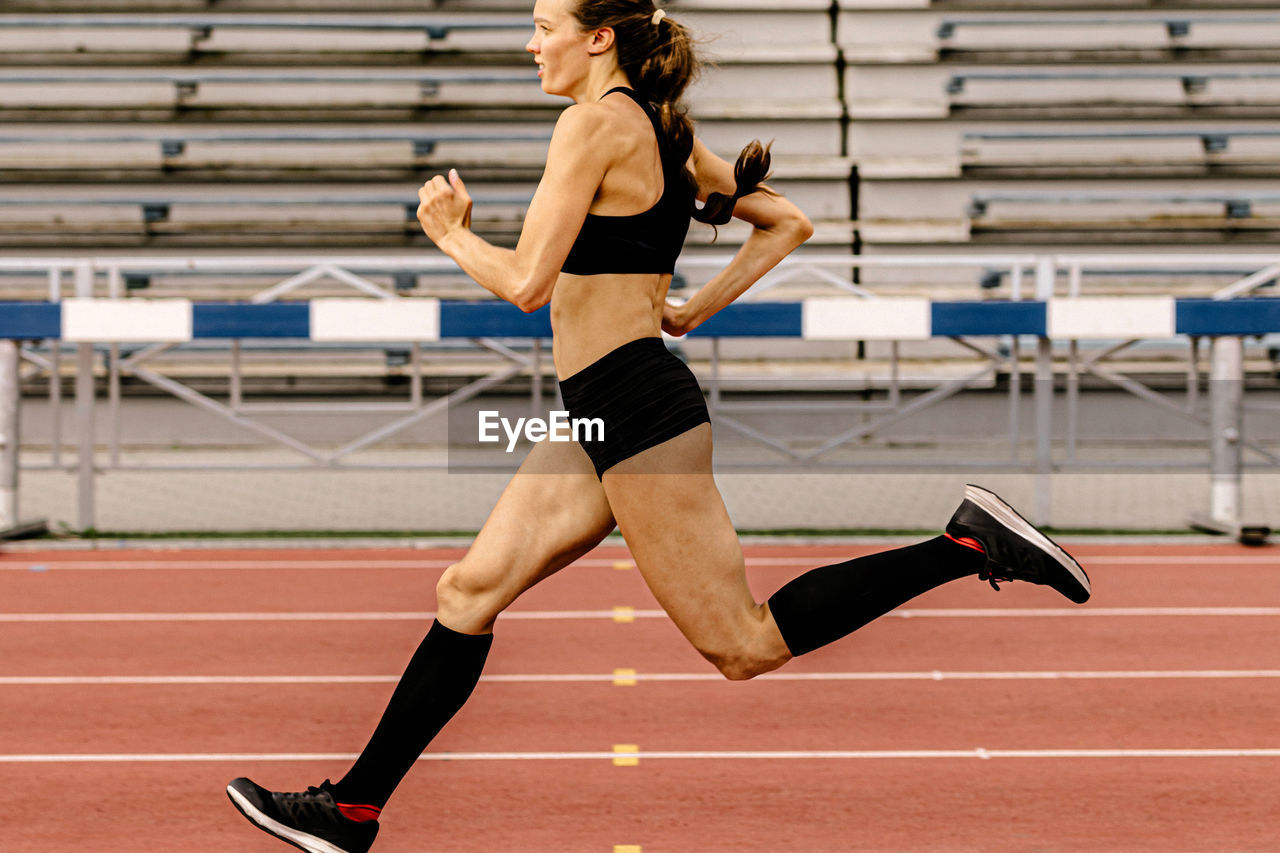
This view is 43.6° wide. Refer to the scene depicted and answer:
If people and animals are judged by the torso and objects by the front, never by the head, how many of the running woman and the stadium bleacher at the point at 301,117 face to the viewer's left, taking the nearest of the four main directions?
1

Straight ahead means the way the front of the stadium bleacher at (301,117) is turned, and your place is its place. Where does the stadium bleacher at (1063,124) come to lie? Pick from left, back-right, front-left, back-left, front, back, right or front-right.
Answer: left

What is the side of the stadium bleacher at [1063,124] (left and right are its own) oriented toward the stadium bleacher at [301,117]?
right

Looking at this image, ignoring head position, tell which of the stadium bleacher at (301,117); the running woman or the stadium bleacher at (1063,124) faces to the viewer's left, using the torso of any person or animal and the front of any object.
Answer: the running woman

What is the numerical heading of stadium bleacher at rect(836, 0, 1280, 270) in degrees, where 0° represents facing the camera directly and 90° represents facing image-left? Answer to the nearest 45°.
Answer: approximately 0°

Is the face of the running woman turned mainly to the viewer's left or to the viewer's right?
to the viewer's left

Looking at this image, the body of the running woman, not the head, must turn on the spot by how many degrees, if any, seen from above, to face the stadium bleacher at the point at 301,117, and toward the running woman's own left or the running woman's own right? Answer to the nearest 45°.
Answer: approximately 90° to the running woman's own right

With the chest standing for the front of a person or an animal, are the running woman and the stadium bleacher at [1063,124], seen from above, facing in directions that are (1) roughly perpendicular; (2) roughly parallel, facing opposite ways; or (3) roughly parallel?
roughly perpendicular

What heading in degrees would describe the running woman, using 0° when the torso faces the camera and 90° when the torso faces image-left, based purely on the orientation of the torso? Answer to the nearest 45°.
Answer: approximately 90°

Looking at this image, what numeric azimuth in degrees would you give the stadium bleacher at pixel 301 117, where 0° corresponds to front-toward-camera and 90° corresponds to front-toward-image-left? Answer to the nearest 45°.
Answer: approximately 0°

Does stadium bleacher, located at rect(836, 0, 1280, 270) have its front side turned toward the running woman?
yes

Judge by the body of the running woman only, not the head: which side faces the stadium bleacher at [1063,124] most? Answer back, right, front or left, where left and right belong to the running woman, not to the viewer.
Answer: right
